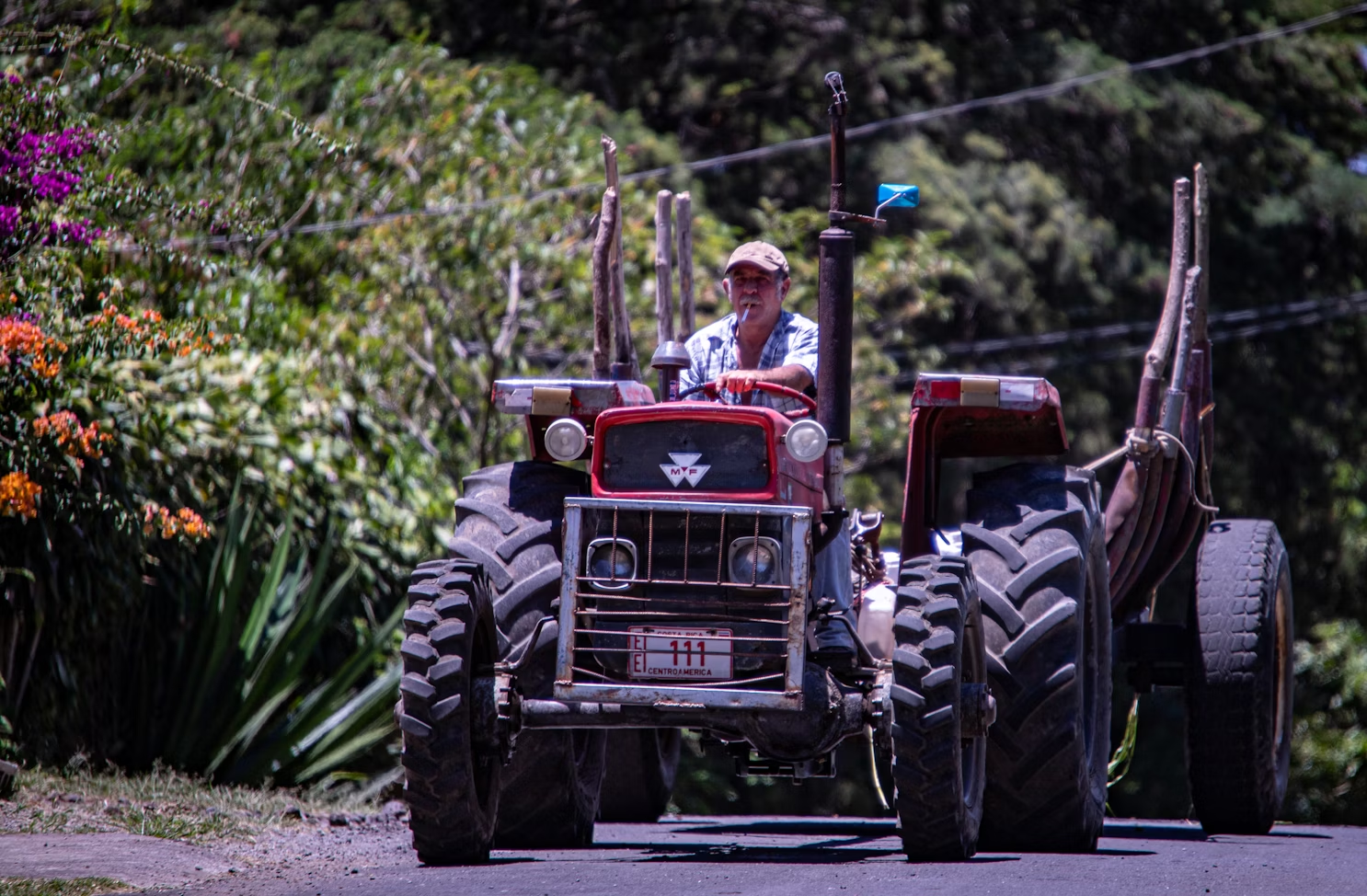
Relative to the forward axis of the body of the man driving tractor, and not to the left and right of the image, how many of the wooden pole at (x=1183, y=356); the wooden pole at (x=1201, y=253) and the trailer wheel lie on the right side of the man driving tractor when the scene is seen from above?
0

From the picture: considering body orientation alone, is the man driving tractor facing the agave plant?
no

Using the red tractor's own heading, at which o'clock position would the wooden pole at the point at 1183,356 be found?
The wooden pole is roughly at 7 o'clock from the red tractor.

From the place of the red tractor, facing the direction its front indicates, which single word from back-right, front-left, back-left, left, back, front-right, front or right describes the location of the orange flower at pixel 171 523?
back-right

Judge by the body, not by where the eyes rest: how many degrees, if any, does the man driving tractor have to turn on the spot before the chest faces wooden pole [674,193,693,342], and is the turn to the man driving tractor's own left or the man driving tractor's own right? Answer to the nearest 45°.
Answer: approximately 180°

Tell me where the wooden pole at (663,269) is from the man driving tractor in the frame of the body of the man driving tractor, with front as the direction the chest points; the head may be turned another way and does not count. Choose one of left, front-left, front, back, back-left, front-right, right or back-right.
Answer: back-right

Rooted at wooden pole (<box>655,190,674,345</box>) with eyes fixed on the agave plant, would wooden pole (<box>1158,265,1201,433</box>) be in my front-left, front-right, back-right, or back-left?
back-right

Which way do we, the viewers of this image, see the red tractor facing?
facing the viewer

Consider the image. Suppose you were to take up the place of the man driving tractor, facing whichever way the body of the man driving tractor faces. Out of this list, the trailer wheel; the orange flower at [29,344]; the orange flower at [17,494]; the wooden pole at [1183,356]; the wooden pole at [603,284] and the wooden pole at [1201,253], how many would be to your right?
3

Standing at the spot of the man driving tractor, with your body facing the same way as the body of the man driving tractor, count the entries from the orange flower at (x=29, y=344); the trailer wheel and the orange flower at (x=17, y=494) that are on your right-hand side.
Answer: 2

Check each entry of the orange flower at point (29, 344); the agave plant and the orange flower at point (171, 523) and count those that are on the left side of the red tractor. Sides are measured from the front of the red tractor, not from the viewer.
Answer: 0

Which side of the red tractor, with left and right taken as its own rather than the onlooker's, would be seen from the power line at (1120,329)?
back

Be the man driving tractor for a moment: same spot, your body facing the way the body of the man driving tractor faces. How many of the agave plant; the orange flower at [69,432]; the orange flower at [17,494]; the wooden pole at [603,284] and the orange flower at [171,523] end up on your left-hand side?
0

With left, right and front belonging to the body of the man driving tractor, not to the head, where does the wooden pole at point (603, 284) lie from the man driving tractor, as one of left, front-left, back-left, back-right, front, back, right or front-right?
right

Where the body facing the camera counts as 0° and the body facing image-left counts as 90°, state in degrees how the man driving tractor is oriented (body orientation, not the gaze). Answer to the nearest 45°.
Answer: approximately 0°

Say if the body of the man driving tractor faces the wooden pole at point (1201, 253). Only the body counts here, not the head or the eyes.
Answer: no

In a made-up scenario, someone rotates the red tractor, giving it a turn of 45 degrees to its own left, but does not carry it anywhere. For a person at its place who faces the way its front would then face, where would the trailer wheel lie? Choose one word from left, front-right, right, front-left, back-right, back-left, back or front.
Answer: left

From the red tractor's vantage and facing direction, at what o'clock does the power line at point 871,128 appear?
The power line is roughly at 6 o'clock from the red tractor.
